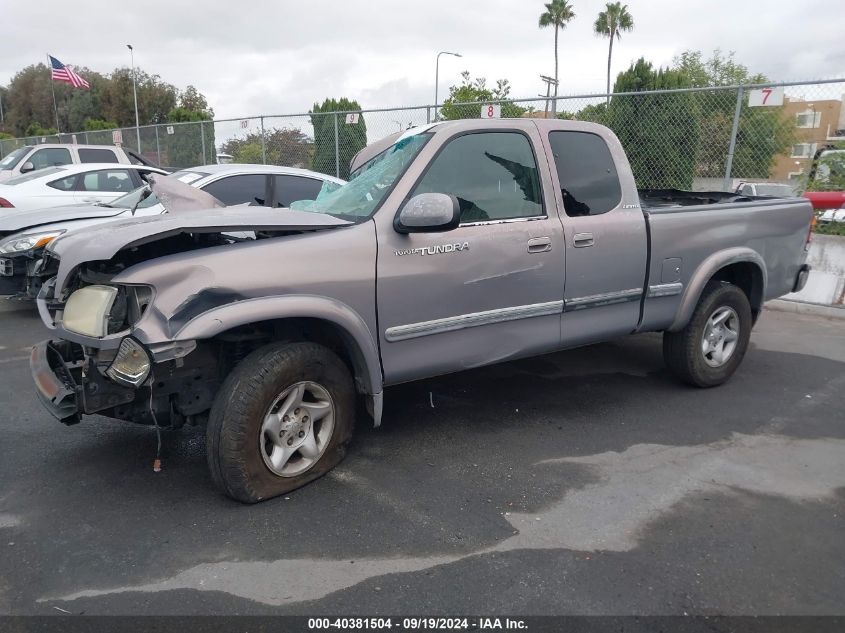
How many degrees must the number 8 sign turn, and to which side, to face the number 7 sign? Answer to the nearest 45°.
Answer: approximately 45° to its left

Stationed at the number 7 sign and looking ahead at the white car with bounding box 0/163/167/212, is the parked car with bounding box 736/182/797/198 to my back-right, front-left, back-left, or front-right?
back-right

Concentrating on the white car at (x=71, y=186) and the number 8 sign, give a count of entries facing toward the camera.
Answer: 1

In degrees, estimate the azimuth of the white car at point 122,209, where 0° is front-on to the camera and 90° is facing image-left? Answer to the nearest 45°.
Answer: approximately 45°

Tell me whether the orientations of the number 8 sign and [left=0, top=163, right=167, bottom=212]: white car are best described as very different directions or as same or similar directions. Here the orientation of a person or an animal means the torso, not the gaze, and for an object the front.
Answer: very different directions

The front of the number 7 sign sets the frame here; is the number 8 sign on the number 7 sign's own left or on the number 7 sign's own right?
on the number 7 sign's own right

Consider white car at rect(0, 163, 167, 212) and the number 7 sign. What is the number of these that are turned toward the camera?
1

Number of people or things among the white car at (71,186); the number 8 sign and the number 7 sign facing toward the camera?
2

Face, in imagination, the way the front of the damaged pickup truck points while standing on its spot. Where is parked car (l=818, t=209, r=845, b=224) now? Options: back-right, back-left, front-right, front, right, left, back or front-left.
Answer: back

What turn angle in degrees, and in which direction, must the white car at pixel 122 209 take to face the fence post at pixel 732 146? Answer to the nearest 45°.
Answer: approximately 135° to its left
